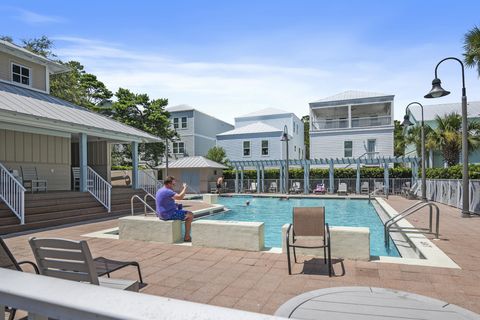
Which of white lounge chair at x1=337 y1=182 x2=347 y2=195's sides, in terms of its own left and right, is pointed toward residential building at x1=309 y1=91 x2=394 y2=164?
back

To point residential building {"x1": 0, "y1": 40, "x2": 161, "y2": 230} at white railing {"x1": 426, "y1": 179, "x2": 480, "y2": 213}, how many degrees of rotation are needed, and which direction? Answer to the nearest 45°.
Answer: approximately 45° to its left

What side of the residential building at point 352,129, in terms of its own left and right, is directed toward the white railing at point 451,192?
front

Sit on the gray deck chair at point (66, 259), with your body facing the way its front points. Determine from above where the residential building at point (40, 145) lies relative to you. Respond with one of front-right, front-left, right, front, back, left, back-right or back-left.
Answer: front-left

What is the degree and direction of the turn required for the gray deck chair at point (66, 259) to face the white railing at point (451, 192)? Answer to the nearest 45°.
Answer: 0° — it already faces it

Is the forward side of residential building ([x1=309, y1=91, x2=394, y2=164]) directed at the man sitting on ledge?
yes

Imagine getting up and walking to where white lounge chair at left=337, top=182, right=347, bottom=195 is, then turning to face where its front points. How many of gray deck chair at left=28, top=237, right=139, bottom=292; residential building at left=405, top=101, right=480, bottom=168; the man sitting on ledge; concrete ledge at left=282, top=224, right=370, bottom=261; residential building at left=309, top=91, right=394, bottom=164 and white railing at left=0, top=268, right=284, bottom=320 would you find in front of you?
4

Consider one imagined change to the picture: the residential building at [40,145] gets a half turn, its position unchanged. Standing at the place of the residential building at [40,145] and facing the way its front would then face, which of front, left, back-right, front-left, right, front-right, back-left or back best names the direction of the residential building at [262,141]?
right

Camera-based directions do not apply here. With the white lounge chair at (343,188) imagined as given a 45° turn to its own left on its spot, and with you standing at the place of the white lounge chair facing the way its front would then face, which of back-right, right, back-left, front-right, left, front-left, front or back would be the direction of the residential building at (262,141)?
back

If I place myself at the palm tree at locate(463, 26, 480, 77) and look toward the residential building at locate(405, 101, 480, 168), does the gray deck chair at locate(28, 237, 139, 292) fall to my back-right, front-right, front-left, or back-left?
back-left

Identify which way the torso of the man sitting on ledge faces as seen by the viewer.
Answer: to the viewer's right

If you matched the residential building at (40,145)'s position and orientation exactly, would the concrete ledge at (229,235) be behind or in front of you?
in front

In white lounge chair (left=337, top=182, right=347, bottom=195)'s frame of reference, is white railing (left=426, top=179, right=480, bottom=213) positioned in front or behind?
in front
